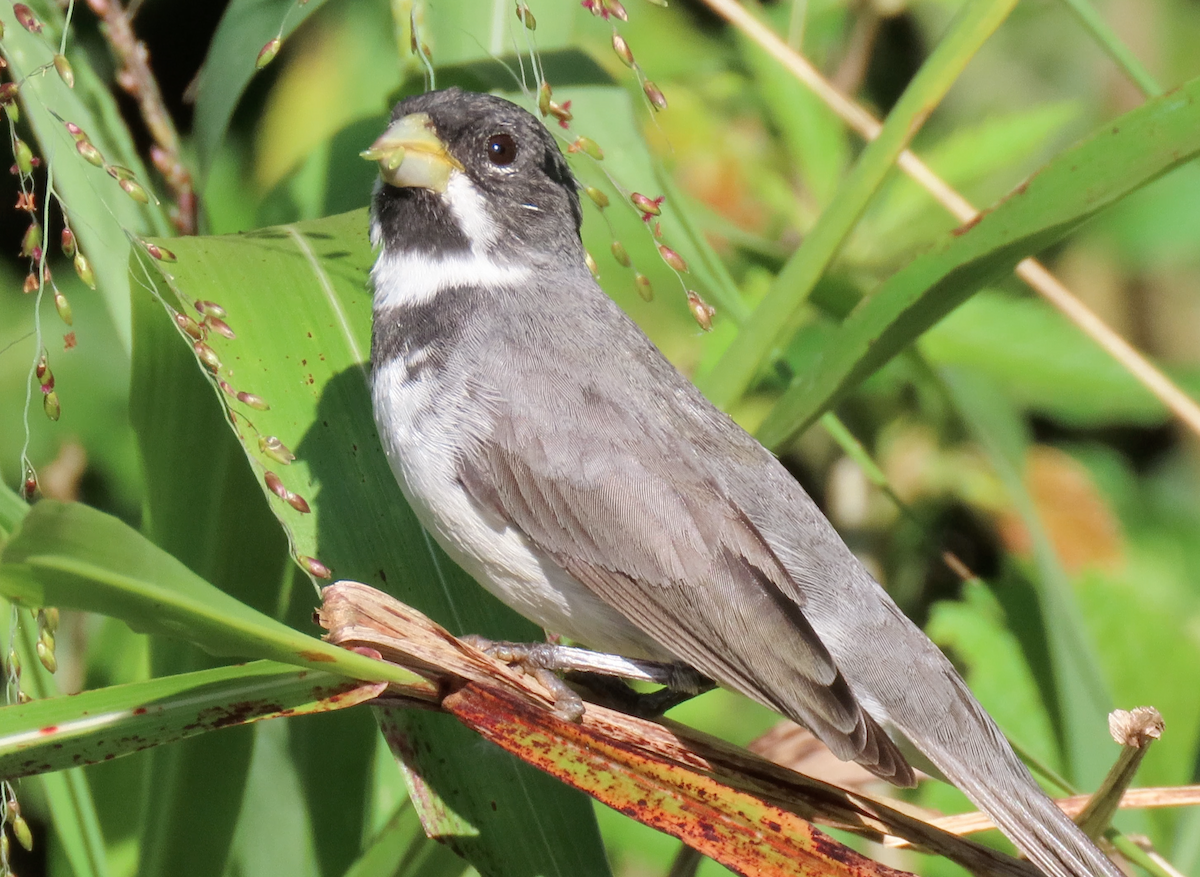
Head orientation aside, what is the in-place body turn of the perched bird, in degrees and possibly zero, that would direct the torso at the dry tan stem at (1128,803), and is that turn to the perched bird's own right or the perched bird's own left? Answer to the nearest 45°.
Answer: approximately 180°

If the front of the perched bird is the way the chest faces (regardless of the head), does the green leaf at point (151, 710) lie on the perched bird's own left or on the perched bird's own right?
on the perched bird's own left

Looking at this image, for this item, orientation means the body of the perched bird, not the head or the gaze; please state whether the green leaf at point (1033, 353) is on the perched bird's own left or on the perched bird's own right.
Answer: on the perched bird's own right

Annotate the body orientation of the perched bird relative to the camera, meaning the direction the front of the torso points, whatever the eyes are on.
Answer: to the viewer's left

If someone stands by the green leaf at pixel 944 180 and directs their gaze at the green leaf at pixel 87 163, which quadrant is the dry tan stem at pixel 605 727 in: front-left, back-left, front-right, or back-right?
front-left

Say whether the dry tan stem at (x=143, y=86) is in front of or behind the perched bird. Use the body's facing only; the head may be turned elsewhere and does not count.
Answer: in front

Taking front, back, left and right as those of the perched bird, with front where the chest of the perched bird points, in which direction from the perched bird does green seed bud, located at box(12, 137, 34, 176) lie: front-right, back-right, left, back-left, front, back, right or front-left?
front-left
